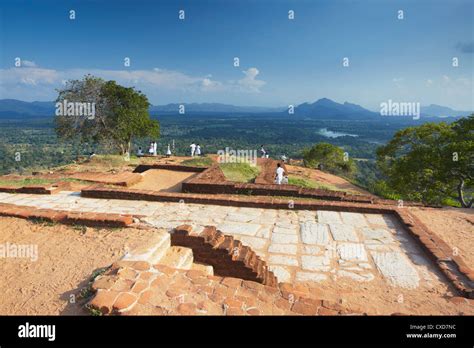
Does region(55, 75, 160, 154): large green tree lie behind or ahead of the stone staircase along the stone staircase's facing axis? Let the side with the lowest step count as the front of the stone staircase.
behind

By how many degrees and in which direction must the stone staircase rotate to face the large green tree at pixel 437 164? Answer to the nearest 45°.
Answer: approximately 90° to its left

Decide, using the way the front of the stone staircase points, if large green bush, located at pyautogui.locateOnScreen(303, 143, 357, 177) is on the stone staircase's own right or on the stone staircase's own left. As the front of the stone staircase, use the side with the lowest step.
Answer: on the stone staircase's own left

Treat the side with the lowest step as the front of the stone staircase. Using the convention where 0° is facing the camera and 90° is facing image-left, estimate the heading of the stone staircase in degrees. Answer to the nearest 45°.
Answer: approximately 315°
